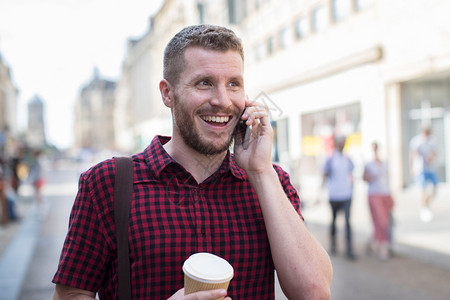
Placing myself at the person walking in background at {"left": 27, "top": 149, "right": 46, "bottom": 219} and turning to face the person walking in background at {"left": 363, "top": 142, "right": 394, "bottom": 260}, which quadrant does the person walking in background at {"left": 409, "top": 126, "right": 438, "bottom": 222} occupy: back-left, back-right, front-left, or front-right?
front-left

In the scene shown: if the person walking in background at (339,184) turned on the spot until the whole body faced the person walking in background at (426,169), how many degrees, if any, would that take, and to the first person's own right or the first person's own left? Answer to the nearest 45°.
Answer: approximately 135° to the first person's own left

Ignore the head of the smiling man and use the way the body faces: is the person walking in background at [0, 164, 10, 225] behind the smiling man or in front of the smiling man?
behind

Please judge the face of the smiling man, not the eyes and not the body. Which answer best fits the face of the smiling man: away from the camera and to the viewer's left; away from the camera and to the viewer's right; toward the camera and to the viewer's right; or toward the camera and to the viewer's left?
toward the camera and to the viewer's right

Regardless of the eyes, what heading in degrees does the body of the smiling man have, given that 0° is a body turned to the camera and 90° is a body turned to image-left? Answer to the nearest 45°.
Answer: approximately 0°

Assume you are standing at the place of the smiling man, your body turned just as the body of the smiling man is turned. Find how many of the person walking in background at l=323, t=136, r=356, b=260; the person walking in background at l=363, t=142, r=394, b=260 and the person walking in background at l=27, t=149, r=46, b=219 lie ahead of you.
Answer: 0

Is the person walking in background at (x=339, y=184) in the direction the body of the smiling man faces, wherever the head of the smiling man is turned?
no

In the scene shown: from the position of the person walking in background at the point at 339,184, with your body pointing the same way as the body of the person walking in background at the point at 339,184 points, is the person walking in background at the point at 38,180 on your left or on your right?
on your right

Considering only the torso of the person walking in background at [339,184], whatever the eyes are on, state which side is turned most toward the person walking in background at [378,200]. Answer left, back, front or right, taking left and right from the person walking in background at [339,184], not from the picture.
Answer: left

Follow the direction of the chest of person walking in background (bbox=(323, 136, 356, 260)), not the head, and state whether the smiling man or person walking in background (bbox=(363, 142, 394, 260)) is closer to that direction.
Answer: the smiling man

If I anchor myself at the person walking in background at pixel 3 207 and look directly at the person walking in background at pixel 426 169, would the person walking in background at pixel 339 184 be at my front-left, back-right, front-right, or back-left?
front-right
